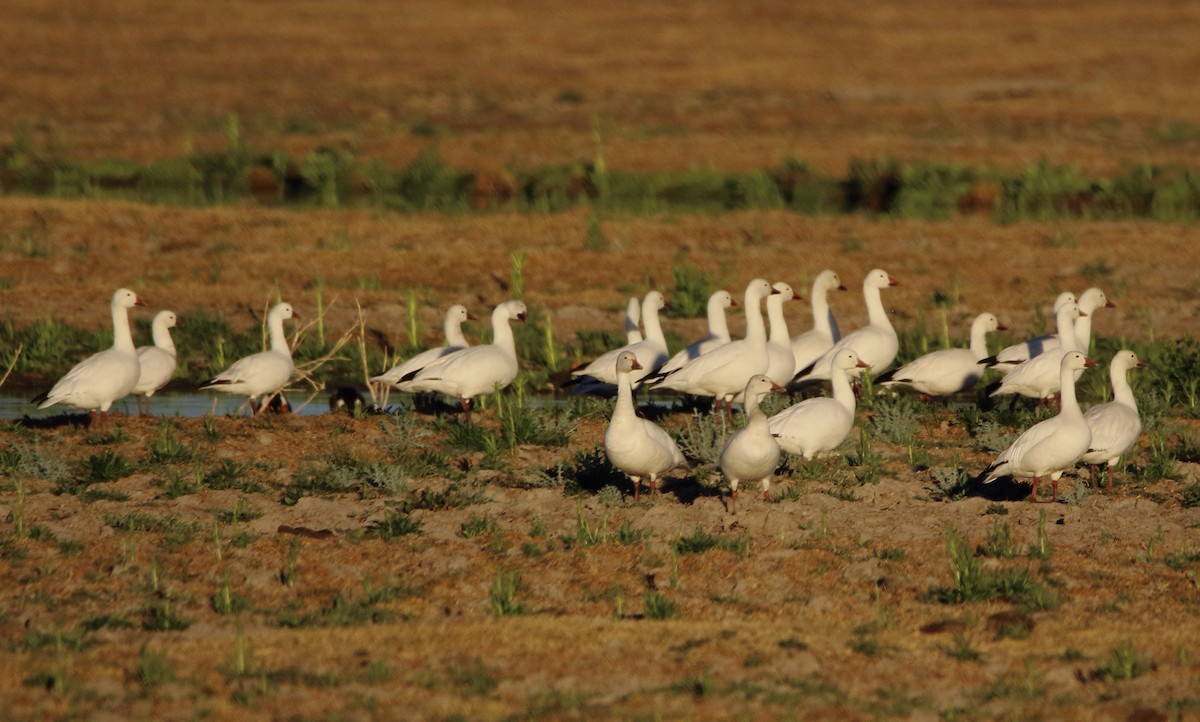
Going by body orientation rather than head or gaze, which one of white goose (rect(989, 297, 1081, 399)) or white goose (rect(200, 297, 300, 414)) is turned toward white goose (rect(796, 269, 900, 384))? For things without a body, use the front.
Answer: white goose (rect(200, 297, 300, 414))

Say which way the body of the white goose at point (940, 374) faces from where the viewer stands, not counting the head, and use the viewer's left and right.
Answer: facing to the right of the viewer

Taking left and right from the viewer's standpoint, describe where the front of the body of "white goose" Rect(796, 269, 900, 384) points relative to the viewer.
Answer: facing to the right of the viewer

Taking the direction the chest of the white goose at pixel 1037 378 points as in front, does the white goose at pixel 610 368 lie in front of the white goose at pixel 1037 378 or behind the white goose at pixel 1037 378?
behind

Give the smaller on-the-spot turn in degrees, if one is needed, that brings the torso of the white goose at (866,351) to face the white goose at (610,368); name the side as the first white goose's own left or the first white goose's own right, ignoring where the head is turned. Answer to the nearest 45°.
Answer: approximately 180°

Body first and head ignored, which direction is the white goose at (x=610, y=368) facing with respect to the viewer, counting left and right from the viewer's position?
facing to the right of the viewer

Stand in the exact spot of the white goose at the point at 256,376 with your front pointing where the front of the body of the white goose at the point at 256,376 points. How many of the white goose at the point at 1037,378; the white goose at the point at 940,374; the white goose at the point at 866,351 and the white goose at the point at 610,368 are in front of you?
4

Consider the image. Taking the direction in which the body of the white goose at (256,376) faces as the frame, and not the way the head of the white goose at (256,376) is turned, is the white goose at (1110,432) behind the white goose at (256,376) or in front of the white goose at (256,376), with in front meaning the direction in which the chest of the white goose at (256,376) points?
in front

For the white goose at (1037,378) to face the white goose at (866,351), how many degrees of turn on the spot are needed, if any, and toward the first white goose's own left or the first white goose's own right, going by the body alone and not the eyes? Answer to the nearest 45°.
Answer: approximately 135° to the first white goose's own left

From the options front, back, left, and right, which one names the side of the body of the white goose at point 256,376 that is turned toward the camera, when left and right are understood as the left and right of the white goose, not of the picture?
right

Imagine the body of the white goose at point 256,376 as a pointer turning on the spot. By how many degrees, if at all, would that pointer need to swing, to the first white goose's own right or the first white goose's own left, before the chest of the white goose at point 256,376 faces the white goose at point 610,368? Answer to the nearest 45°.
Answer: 0° — it already faces it

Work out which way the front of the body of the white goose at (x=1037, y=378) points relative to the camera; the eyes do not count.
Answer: to the viewer's right

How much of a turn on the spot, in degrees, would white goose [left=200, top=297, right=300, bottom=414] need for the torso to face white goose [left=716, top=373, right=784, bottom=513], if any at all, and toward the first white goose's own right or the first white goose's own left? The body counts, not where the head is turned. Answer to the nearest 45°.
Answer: approximately 45° to the first white goose's own right

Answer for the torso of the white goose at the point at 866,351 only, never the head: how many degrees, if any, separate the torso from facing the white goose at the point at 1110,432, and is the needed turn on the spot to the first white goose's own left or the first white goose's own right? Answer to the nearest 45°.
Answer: approximately 45° to the first white goose's own right

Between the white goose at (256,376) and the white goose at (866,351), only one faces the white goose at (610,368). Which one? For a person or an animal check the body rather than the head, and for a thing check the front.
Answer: the white goose at (256,376)
